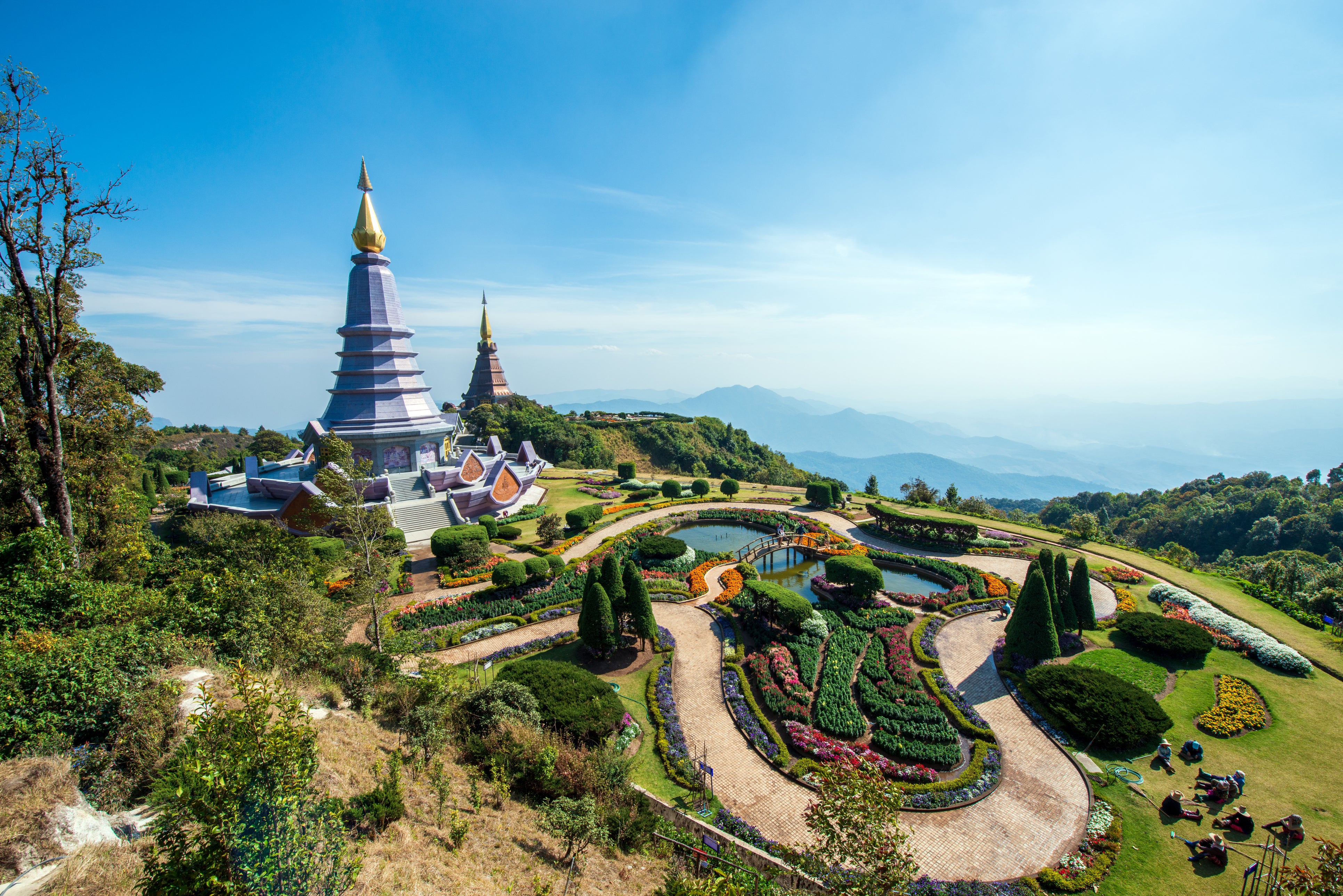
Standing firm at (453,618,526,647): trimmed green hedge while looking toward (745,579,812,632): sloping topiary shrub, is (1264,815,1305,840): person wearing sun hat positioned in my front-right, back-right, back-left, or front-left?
front-right

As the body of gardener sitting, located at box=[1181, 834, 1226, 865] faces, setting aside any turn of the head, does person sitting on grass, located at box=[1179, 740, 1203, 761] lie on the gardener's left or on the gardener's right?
on the gardener's right

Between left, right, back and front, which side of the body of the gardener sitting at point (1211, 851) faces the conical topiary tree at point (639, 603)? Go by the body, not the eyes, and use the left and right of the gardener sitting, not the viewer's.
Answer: front

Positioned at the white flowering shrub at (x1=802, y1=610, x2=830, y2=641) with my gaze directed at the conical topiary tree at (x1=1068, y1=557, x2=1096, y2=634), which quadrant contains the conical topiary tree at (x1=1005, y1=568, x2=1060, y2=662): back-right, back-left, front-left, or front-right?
front-right

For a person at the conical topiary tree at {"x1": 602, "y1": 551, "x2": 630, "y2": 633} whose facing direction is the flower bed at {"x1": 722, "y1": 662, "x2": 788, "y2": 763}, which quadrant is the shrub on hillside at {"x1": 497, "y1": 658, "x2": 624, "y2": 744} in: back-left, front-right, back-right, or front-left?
front-right

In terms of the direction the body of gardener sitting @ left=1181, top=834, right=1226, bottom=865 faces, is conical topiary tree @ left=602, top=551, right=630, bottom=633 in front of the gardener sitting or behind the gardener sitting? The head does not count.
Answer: in front

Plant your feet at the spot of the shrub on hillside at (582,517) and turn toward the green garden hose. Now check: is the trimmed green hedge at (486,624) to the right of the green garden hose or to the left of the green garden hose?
right

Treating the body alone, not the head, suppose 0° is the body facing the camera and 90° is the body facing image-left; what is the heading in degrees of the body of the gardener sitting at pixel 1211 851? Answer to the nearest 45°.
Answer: approximately 90°

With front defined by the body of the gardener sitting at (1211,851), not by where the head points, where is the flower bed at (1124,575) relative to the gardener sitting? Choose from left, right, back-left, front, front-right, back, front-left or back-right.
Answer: right

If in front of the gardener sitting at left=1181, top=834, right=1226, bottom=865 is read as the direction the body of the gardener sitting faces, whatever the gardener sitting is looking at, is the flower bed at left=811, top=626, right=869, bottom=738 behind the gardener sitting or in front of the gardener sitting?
in front

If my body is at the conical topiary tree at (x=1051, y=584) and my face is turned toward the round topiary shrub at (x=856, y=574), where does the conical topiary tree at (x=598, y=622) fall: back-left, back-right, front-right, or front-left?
front-left
